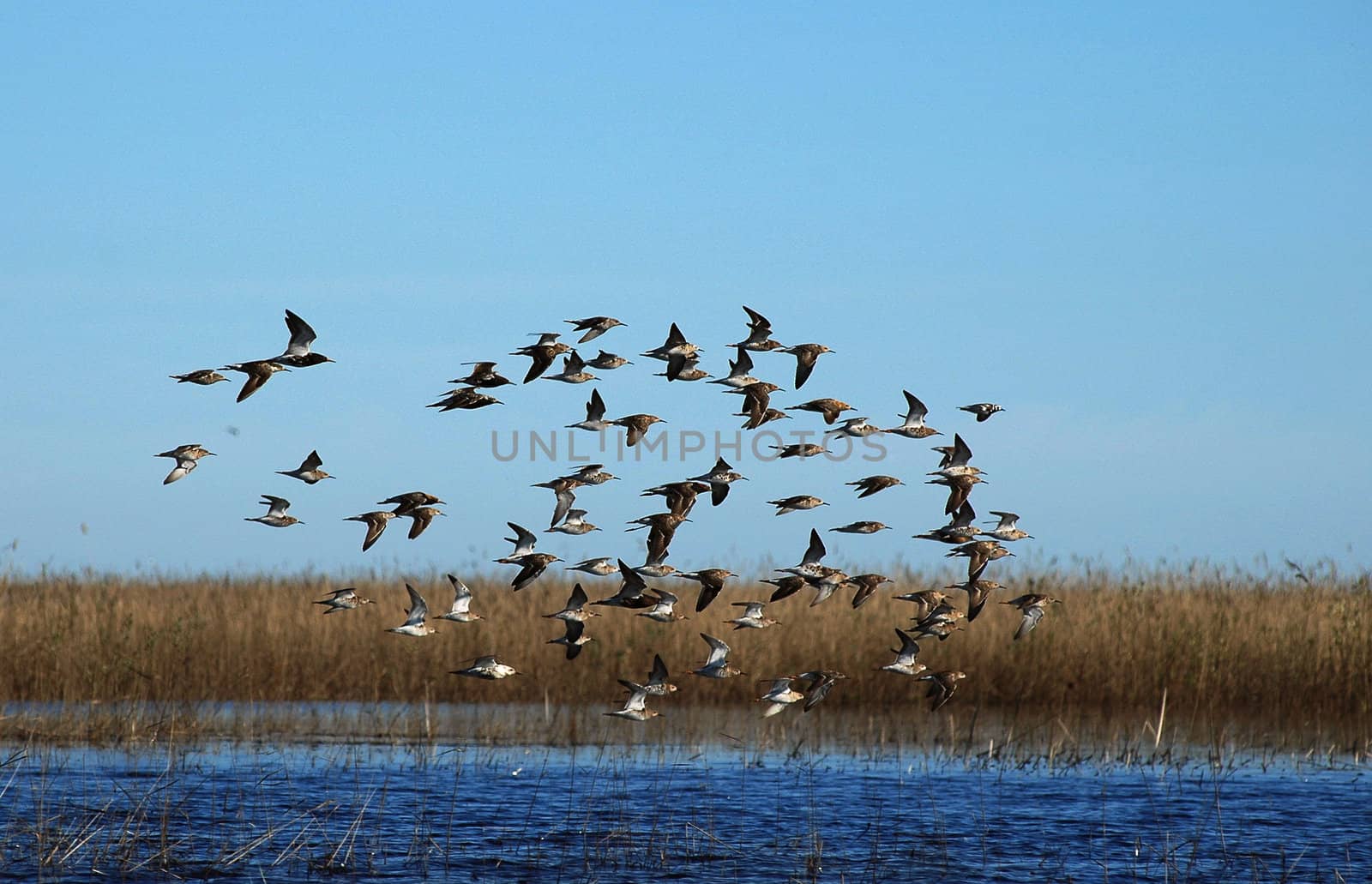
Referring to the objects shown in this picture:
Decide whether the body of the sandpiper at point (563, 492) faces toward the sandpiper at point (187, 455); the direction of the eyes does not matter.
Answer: no

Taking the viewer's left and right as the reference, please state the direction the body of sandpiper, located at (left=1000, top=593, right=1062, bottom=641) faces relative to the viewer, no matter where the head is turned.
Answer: facing to the right of the viewer

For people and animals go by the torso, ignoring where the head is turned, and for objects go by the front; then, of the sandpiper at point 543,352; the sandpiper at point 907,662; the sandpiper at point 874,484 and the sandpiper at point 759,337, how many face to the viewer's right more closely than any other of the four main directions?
4

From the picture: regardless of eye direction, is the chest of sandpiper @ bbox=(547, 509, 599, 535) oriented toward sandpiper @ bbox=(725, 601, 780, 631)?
yes

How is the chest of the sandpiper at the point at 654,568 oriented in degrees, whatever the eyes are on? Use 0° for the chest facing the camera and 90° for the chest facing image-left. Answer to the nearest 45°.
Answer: approximately 270°

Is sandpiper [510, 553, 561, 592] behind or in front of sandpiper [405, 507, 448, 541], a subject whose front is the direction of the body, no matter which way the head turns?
in front

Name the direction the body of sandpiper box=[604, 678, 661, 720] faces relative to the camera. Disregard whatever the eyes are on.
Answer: to the viewer's right

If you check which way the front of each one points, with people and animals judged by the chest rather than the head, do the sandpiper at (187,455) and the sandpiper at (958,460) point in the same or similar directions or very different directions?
same or similar directions

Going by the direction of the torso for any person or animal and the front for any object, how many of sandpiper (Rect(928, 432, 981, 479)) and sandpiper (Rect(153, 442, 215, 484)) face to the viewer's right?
2

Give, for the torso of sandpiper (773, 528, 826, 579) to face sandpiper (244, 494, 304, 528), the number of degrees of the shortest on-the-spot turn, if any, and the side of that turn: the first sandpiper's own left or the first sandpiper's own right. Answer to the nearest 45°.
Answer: approximately 180°

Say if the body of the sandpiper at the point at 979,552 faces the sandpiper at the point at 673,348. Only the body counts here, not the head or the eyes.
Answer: no

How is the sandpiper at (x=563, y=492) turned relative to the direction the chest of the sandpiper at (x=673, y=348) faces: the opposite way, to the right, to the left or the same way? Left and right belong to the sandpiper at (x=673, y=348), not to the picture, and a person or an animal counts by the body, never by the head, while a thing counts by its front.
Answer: the same way

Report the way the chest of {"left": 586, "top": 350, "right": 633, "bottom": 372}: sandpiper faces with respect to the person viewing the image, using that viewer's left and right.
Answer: facing to the right of the viewer

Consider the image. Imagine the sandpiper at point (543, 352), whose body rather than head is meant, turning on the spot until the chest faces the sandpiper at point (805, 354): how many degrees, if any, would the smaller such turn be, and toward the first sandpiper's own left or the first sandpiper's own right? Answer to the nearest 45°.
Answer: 0° — it already faces it

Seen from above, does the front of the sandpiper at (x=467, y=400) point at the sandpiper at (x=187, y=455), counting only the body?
no

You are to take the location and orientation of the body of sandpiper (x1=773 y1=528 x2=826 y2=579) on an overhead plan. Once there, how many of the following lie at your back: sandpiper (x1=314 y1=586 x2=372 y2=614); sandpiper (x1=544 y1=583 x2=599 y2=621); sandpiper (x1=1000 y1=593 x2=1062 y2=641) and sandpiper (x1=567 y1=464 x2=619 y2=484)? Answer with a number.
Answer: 3

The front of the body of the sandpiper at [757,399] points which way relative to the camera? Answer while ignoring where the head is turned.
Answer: to the viewer's right

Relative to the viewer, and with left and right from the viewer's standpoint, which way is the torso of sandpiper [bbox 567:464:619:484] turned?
facing to the right of the viewer

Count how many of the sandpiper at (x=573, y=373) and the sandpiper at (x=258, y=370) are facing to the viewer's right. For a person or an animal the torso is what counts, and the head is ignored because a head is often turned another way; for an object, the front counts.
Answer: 2

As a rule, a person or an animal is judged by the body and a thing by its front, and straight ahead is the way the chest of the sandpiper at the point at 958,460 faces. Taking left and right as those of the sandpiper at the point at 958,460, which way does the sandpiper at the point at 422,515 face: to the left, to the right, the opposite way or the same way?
the same way

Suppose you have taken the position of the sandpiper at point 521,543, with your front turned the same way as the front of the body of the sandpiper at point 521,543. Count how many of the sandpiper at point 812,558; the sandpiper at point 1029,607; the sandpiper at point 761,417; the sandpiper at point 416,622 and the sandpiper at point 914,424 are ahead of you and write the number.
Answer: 4
